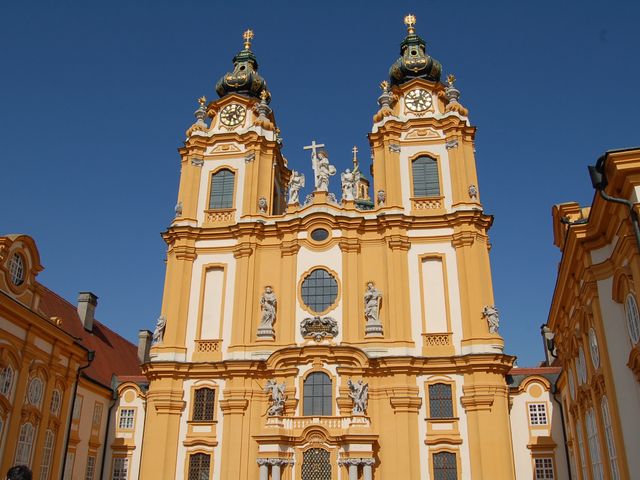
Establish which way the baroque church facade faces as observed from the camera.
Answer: facing the viewer
